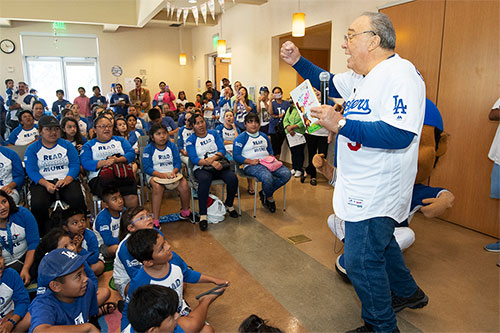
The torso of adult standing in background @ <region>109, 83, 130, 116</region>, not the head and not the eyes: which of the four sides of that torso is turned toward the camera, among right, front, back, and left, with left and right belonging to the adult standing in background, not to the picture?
front

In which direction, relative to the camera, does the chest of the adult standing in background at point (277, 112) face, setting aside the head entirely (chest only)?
toward the camera

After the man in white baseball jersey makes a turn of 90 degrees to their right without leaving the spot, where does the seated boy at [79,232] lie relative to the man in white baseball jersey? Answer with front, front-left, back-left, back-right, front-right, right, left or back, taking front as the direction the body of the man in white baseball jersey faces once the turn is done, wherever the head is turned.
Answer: left

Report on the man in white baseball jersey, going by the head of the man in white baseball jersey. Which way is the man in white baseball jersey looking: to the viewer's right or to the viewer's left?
to the viewer's left

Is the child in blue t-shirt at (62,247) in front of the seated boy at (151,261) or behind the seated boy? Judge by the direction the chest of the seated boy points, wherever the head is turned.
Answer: behind

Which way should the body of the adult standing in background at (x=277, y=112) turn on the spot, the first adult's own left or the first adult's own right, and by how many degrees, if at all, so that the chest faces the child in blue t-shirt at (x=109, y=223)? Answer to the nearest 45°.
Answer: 0° — they already face them

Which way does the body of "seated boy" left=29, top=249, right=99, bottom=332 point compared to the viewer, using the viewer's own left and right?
facing the viewer and to the right of the viewer

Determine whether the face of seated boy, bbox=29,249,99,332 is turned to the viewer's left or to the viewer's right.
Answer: to the viewer's right
